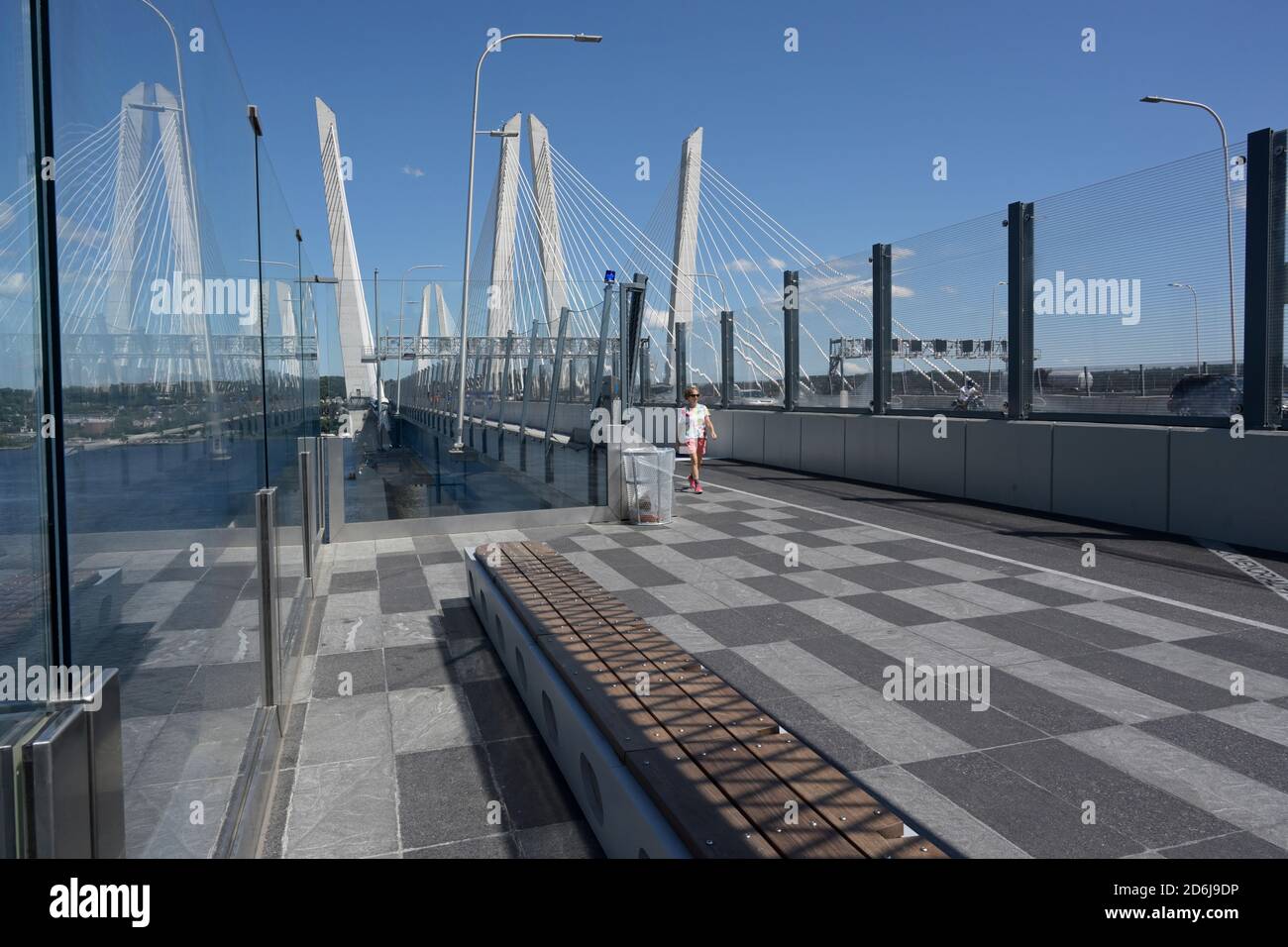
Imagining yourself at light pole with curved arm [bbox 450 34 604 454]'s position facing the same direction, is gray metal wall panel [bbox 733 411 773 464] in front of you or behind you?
in front

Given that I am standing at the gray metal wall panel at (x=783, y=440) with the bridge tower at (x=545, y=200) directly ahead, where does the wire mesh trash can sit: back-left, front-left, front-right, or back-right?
back-left

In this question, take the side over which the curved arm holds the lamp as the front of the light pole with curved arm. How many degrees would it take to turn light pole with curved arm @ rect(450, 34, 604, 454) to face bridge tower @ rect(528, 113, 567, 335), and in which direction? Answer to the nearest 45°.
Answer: approximately 90° to its left

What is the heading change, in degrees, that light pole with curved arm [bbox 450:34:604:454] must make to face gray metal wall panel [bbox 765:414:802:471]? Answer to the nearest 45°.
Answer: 0° — it already faces it

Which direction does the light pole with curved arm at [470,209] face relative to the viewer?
to the viewer's right

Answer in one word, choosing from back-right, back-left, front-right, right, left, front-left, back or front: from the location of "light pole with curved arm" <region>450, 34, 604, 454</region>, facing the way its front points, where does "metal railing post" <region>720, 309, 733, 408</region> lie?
front-left

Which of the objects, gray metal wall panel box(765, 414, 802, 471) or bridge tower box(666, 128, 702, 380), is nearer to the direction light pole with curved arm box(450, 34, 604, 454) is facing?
the gray metal wall panel

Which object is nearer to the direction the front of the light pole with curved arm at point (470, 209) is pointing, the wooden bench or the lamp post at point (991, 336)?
the lamp post

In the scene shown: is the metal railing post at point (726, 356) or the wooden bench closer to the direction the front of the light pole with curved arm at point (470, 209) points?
the metal railing post

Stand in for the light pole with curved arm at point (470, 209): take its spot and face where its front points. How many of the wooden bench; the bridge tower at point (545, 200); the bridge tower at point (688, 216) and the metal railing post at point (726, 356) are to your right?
1

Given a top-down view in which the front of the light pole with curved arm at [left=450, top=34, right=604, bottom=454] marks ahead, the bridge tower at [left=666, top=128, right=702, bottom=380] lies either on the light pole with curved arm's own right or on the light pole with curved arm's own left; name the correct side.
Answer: on the light pole with curved arm's own left

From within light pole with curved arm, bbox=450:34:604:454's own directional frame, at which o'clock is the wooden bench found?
The wooden bench is roughly at 3 o'clock from the light pole with curved arm.
